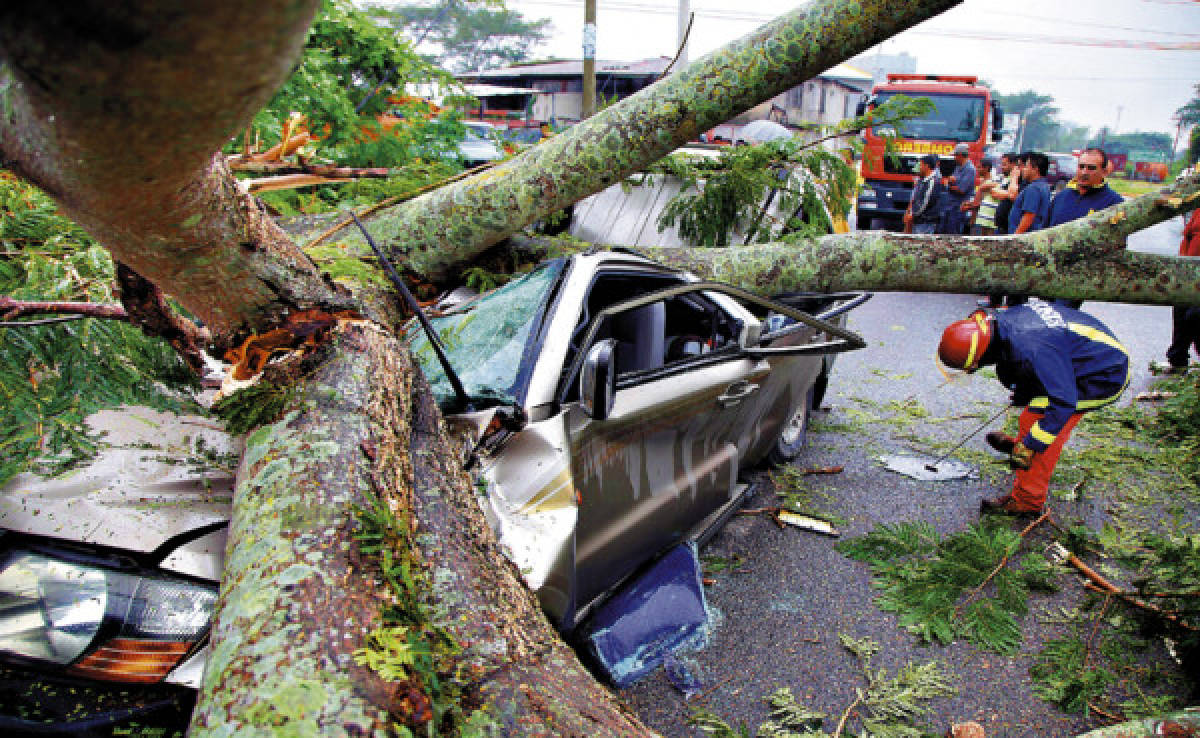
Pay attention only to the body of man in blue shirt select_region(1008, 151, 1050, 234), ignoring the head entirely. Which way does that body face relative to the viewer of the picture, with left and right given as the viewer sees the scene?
facing to the left of the viewer

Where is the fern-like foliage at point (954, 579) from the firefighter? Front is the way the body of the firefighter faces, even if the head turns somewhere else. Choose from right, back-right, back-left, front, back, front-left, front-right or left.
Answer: left

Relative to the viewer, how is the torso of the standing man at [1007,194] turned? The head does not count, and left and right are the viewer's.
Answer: facing to the left of the viewer

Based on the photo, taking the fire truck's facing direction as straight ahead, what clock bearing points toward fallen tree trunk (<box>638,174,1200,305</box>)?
The fallen tree trunk is roughly at 12 o'clock from the fire truck.

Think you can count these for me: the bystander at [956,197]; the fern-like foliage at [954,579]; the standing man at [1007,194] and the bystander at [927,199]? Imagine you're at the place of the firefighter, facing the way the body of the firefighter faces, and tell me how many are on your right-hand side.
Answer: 3

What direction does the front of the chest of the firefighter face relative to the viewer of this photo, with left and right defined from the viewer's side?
facing to the left of the viewer

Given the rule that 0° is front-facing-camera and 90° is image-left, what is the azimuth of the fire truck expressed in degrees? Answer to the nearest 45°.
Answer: approximately 0°

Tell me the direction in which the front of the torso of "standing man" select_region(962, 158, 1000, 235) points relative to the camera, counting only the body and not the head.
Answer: to the viewer's left
